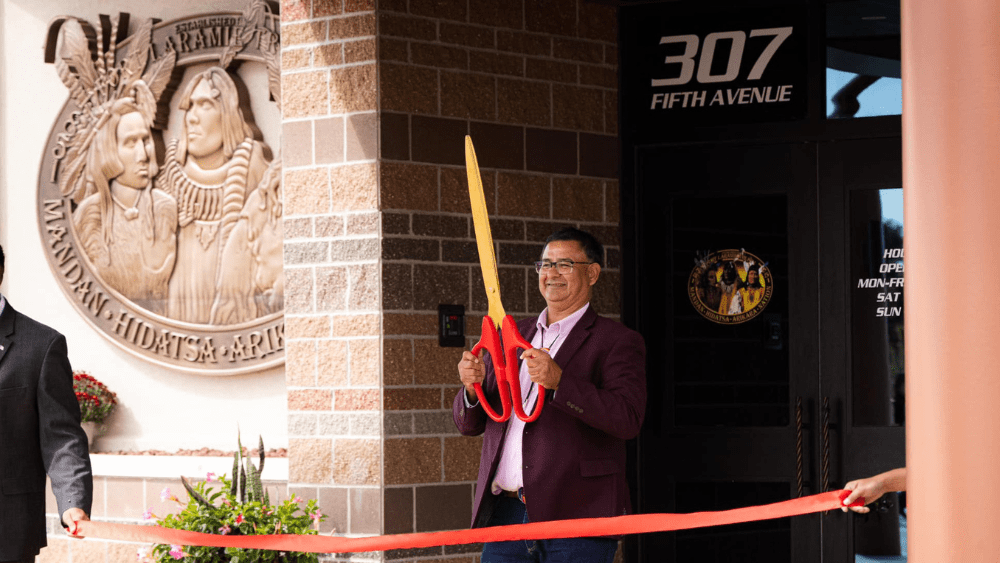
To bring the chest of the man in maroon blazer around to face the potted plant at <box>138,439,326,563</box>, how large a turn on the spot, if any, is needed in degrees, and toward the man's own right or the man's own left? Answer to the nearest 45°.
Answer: approximately 90° to the man's own right

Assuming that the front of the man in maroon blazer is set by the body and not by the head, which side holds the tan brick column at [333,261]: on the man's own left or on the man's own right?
on the man's own right

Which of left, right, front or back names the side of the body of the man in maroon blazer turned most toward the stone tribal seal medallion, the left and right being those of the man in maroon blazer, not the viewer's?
right

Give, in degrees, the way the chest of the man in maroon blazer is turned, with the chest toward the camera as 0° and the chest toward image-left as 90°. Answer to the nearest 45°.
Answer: approximately 45°
